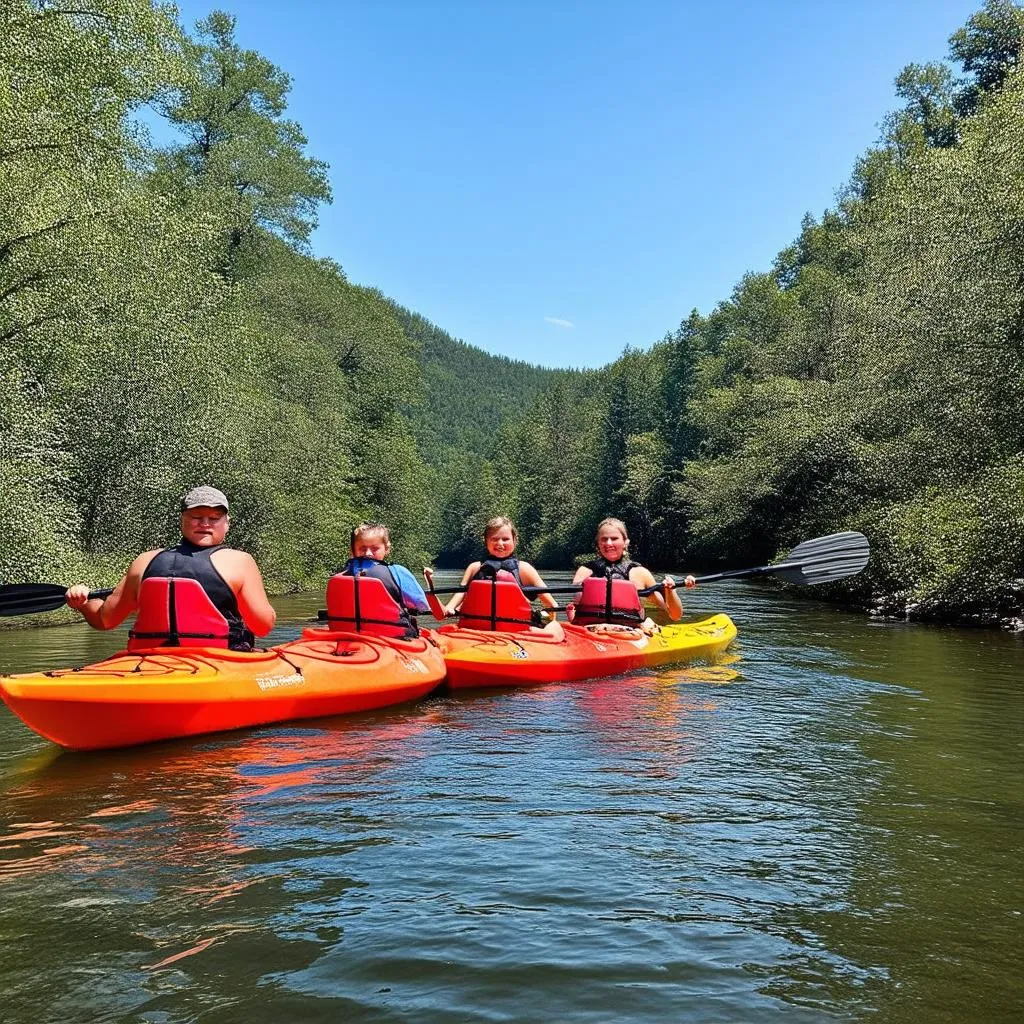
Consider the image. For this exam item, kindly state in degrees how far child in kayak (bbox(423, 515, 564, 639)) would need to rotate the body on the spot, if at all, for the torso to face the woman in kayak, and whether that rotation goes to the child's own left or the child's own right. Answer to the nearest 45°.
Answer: approximately 135° to the child's own left

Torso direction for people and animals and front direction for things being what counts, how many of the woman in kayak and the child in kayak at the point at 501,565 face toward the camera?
2

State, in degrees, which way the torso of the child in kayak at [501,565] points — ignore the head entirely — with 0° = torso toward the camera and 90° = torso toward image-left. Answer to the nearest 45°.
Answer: approximately 0°

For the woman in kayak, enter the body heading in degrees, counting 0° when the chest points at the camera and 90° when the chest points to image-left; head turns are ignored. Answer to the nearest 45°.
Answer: approximately 0°

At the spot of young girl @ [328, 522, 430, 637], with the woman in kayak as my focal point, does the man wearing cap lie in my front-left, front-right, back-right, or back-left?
back-right

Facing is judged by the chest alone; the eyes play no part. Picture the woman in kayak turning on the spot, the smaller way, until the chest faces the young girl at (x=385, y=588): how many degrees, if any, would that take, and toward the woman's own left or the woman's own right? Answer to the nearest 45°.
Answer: approximately 45° to the woman's own right
